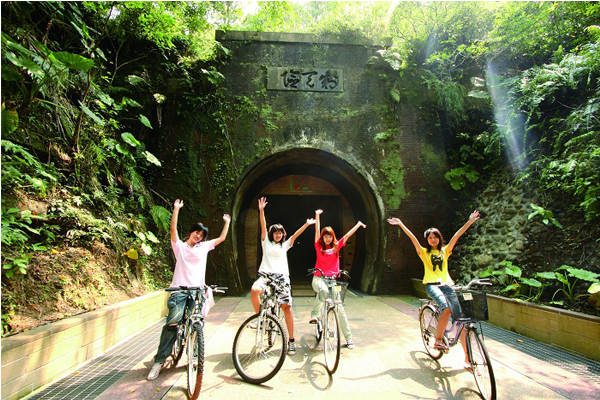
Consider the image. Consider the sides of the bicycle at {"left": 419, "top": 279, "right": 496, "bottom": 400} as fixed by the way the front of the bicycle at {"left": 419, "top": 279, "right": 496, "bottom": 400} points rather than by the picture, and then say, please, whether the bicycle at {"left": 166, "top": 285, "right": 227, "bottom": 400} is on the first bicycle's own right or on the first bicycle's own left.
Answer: on the first bicycle's own right

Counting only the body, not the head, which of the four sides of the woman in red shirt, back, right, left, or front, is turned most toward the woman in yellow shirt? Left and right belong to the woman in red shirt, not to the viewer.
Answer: left

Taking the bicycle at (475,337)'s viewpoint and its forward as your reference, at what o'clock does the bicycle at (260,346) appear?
the bicycle at (260,346) is roughly at 4 o'clock from the bicycle at (475,337).

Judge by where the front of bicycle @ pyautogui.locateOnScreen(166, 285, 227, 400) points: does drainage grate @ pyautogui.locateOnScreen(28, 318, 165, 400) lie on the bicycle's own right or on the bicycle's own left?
on the bicycle's own right

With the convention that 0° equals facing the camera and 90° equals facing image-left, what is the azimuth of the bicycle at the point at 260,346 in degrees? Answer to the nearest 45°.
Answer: approximately 45°

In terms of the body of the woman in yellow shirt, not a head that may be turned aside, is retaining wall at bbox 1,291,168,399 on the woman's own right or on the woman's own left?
on the woman's own right

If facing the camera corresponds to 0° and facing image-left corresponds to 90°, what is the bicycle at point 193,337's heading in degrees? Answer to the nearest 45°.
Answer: approximately 0°

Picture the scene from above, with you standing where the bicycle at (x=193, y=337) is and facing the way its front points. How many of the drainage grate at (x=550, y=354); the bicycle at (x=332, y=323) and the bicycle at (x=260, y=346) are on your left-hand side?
3
